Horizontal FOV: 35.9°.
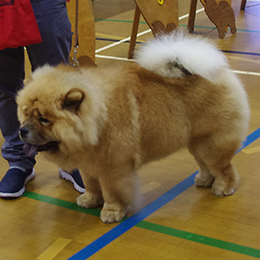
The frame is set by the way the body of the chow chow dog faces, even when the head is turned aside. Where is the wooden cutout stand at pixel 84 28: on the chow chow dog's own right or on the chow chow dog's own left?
on the chow chow dog's own right

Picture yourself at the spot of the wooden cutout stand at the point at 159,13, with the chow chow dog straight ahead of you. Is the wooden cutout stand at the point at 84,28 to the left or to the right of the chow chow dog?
right

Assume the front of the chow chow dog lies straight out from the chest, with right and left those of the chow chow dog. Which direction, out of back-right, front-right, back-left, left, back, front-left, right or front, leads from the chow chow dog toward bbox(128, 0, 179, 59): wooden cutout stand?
back-right

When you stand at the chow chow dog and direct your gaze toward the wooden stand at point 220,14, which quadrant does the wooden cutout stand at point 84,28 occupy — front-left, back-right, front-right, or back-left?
front-left

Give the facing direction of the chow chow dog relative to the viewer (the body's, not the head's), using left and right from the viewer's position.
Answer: facing the viewer and to the left of the viewer

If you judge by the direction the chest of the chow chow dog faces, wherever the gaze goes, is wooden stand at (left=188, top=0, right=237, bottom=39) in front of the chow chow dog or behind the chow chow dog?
behind
